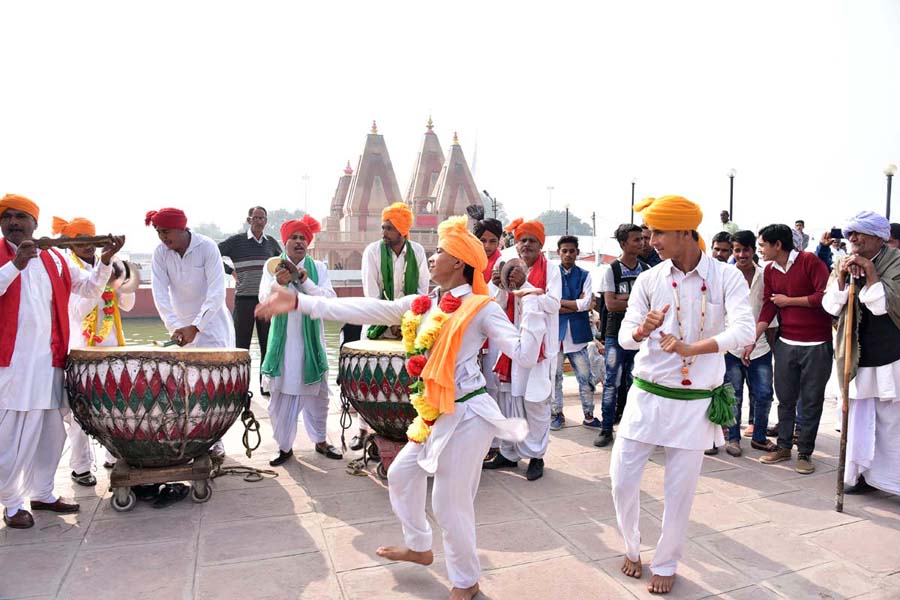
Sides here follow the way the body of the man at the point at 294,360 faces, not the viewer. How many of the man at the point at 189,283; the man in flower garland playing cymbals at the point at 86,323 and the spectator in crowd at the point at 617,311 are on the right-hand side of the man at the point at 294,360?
2

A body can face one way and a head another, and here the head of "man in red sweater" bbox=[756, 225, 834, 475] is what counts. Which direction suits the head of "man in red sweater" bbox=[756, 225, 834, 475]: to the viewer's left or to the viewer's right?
to the viewer's left

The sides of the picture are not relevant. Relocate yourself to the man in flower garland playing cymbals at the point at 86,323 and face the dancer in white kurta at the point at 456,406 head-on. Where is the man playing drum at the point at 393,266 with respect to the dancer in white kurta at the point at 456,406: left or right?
left

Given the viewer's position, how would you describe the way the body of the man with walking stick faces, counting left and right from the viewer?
facing the viewer and to the left of the viewer

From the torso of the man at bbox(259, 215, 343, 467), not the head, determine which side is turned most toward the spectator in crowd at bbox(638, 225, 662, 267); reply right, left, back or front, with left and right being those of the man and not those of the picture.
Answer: left

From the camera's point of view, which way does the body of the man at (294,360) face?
toward the camera

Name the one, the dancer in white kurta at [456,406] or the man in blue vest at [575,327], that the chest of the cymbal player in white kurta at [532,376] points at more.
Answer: the dancer in white kurta

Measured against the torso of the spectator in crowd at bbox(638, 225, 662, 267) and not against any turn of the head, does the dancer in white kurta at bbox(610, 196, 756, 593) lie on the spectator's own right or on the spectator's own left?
on the spectator's own left

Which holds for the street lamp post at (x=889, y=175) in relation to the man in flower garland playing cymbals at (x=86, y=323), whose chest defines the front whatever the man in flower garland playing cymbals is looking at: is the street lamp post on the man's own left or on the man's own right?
on the man's own left

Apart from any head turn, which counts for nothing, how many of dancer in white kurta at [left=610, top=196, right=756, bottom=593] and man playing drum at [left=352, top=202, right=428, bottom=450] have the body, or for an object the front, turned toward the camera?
2

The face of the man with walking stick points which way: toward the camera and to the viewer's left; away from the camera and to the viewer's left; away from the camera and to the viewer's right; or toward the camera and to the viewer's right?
toward the camera and to the viewer's left

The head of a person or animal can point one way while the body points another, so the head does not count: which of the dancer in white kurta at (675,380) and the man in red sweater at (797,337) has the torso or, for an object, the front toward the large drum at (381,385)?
the man in red sweater

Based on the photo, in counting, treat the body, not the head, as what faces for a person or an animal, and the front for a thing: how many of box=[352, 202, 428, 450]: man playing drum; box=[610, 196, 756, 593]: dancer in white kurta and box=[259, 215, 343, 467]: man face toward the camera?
3

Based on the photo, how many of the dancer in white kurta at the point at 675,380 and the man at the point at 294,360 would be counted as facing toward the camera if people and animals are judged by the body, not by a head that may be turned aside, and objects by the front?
2

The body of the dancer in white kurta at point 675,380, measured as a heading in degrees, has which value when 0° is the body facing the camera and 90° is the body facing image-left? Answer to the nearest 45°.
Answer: approximately 0°
